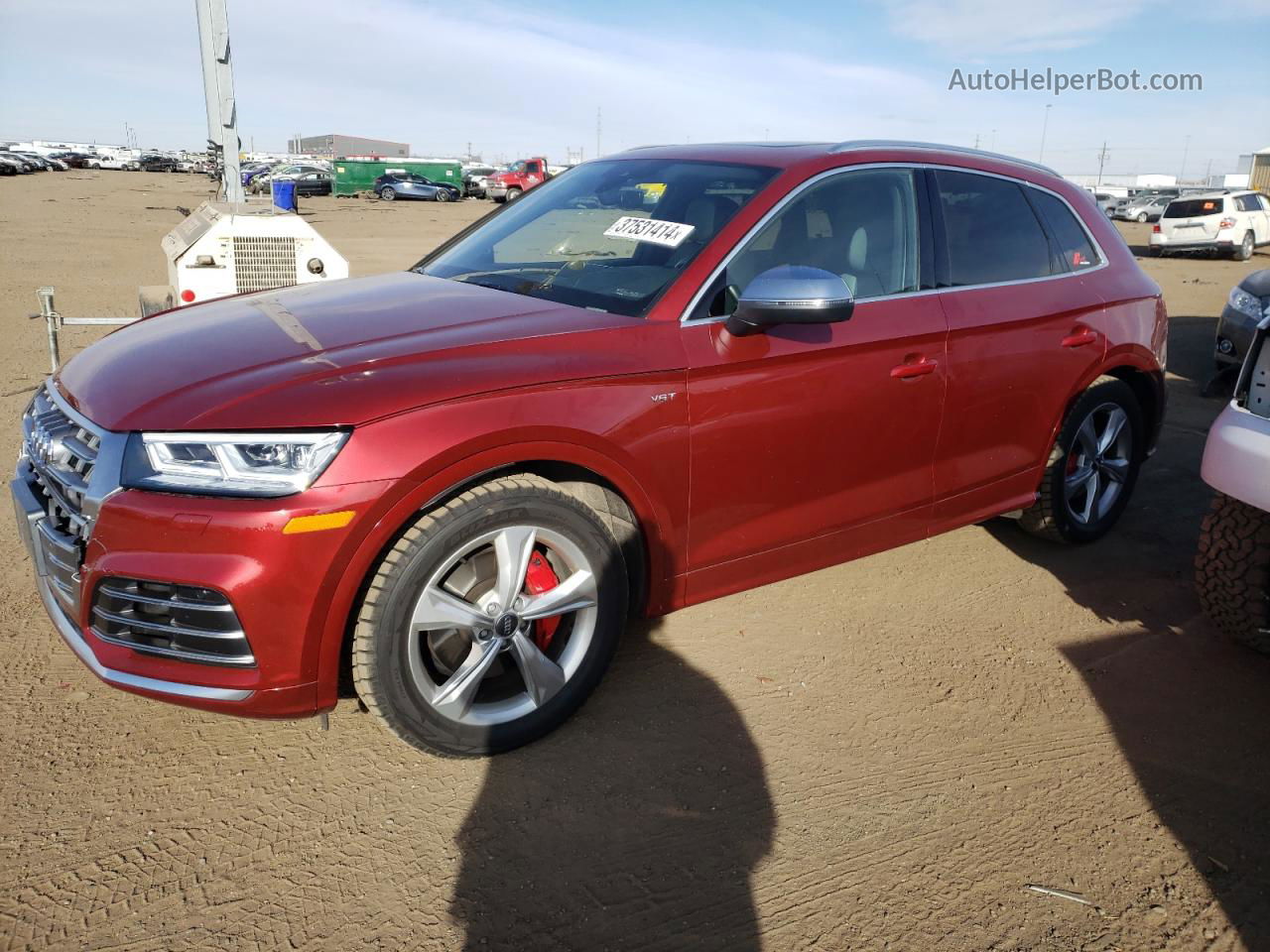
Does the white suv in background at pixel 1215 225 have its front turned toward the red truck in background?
no

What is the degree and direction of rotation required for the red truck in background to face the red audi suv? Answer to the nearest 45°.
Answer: approximately 45° to its left

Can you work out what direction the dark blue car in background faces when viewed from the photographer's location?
facing to the right of the viewer

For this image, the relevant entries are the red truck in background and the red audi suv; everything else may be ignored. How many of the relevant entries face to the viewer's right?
0

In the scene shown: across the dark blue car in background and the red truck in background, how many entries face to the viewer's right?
1

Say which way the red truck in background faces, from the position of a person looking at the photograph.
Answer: facing the viewer and to the left of the viewer

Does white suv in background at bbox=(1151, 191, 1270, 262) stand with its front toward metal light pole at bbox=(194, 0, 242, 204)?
no

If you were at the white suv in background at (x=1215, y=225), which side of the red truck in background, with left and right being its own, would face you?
left

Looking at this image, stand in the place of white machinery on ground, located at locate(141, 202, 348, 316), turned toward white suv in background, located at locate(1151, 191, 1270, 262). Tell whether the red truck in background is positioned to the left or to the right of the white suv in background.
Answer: left

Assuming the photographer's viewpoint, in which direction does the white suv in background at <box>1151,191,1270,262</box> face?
facing away from the viewer and to the right of the viewer
